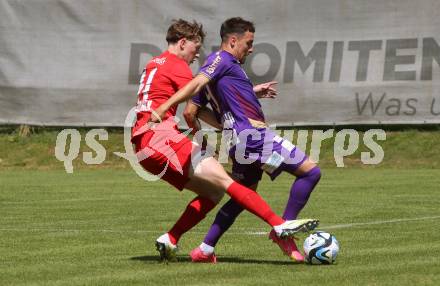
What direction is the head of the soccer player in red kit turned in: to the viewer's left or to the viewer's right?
to the viewer's right

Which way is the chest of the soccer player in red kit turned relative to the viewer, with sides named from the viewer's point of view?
facing away from the viewer and to the right of the viewer

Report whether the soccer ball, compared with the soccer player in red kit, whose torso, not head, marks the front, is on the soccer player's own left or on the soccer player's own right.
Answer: on the soccer player's own right
